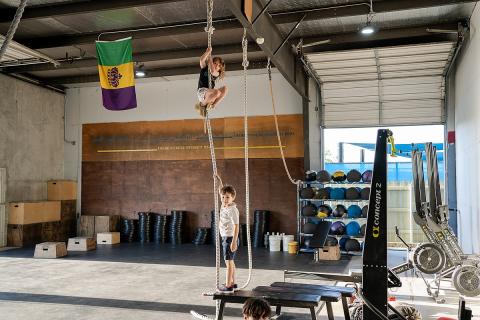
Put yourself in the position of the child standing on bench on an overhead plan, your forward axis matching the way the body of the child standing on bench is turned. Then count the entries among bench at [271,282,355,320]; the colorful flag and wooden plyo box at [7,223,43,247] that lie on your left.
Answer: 1

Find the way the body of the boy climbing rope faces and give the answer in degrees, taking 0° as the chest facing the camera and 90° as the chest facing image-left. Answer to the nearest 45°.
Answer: approximately 315°

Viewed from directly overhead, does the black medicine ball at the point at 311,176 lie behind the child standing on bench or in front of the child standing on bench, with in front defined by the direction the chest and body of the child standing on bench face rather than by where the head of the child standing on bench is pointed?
behind

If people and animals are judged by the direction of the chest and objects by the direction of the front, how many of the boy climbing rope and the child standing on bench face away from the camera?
0

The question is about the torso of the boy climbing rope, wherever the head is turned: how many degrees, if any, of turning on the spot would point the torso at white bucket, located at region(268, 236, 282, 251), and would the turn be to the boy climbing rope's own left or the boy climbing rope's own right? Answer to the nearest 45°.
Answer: approximately 135° to the boy climbing rope's own left

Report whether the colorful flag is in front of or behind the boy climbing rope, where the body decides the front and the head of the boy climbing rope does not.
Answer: behind
